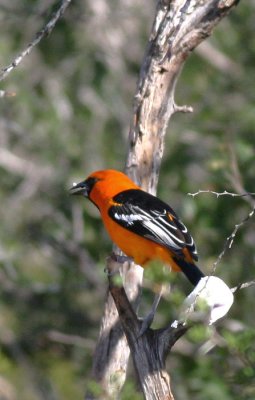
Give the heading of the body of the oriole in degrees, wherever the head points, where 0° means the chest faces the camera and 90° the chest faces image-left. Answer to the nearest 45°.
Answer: approximately 90°
